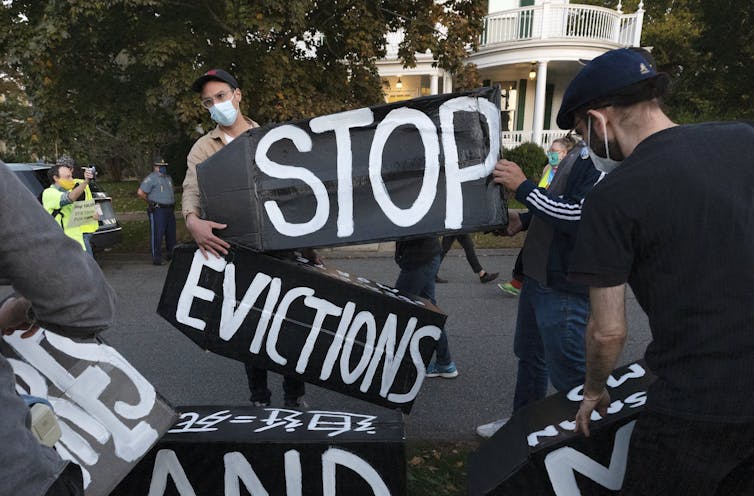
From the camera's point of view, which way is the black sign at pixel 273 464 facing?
toward the camera

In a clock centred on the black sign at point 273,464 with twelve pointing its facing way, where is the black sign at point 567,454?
the black sign at point 567,454 is roughly at 10 o'clock from the black sign at point 273,464.

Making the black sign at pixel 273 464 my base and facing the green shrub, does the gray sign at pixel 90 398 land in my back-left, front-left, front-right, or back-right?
back-left

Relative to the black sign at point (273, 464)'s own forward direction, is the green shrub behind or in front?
behind

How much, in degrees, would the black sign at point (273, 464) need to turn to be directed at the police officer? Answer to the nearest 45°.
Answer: approximately 180°

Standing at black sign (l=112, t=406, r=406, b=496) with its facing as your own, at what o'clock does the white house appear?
The white house is roughly at 7 o'clock from the black sign.
